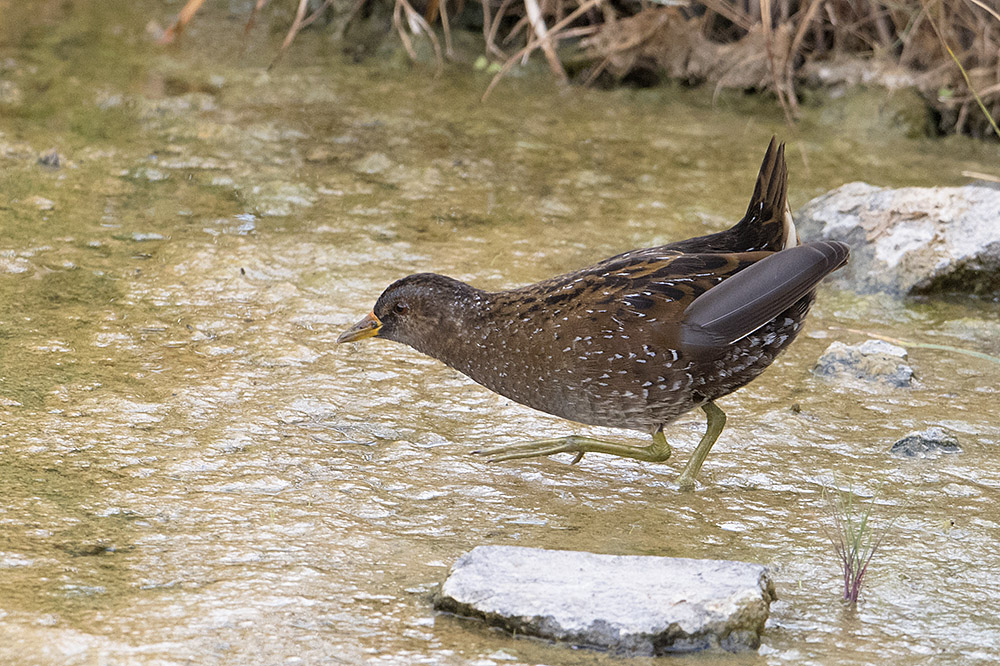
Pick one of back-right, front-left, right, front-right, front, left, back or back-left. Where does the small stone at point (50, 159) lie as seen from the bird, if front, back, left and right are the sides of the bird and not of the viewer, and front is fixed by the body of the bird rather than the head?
front-right

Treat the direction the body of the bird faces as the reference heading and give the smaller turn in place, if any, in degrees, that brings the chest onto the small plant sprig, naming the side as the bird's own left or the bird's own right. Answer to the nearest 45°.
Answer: approximately 135° to the bird's own left

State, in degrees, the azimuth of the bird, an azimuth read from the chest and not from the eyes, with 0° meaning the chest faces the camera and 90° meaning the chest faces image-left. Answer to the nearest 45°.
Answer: approximately 90°

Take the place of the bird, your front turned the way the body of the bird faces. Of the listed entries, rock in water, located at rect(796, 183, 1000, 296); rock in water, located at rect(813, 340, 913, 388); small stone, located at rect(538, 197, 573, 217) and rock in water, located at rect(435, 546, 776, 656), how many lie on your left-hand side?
1

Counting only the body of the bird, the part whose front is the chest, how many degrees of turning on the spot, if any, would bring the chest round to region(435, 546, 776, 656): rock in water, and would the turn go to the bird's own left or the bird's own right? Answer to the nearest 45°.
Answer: approximately 90° to the bird's own left

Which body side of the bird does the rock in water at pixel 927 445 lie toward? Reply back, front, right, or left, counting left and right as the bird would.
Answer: back

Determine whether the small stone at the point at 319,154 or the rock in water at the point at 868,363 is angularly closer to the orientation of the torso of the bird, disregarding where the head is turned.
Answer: the small stone

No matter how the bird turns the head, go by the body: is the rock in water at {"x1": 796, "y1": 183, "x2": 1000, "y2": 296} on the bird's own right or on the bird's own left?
on the bird's own right

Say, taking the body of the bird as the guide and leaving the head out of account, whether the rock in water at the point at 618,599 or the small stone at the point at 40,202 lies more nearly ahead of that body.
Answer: the small stone

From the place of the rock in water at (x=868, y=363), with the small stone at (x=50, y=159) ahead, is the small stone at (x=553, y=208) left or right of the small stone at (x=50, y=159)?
right
